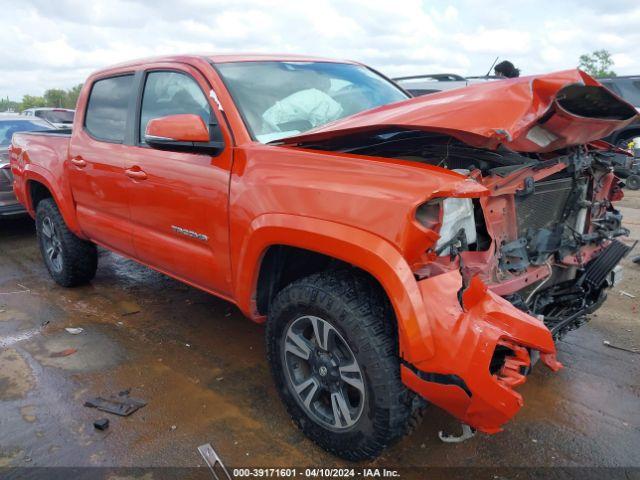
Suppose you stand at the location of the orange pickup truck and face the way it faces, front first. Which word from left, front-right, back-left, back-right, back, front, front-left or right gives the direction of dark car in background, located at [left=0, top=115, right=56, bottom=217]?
back

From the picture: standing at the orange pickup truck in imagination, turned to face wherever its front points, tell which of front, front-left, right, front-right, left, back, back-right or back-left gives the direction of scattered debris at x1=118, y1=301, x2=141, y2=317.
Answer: back

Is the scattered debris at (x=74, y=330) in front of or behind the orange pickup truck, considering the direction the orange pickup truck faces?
behind

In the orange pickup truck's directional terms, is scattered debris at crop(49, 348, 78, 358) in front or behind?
behind

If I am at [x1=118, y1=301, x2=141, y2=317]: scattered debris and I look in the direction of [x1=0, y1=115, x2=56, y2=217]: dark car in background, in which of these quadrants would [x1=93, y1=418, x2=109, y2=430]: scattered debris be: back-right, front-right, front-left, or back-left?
back-left

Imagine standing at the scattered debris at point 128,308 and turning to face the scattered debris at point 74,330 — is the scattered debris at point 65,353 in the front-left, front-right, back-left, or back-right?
front-left
